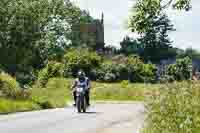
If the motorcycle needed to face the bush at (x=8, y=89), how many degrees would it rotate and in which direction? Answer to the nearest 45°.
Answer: approximately 135° to its right

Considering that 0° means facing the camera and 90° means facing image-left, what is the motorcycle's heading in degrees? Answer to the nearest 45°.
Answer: approximately 0°
